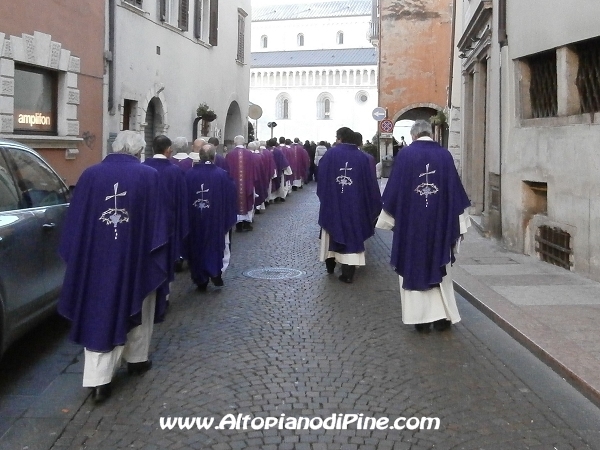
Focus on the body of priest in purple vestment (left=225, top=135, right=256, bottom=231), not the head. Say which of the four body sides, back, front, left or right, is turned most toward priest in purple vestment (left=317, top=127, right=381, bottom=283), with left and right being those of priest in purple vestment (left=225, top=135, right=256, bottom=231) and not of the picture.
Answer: back

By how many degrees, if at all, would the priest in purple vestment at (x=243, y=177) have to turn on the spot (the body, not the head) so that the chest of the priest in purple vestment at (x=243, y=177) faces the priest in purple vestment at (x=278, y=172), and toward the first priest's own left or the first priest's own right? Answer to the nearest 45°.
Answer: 0° — they already face them

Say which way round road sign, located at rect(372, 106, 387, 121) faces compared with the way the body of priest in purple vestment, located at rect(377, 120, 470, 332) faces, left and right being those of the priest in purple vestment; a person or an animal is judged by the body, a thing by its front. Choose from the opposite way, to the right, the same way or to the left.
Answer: the opposite way

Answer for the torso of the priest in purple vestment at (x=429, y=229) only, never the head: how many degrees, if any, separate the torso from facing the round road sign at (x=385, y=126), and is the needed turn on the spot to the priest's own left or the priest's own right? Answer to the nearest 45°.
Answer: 0° — they already face it

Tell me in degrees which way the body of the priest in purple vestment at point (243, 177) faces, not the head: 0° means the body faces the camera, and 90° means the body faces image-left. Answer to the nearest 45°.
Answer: approximately 180°

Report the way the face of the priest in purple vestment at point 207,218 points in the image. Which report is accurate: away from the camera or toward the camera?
away from the camera

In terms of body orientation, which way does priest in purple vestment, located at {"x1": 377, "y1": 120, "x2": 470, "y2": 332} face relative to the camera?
away from the camera

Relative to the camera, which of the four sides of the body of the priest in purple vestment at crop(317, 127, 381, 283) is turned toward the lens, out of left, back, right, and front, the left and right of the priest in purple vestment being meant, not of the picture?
back

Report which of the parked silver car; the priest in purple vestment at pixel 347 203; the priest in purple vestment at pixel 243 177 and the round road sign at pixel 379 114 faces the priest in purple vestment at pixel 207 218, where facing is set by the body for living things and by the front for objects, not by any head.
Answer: the round road sign

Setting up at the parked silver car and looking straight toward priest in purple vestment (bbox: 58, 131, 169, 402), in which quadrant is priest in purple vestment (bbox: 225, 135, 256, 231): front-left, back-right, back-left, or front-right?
back-left

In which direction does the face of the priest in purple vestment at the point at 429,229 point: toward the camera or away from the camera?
away from the camera
